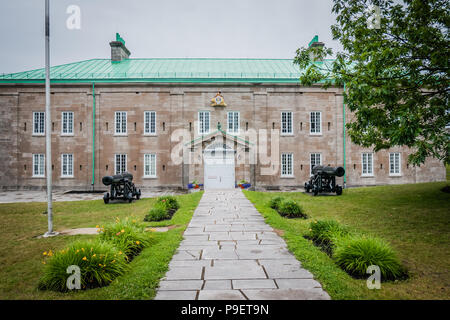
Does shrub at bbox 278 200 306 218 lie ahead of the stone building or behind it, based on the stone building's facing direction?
ahead

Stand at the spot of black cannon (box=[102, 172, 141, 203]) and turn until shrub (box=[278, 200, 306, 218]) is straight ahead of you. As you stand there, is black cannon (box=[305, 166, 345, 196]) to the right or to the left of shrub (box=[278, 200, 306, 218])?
left

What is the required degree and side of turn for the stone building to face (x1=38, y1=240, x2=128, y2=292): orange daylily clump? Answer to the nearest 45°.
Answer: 0° — it already faces it

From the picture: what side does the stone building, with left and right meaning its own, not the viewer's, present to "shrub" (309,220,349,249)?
front

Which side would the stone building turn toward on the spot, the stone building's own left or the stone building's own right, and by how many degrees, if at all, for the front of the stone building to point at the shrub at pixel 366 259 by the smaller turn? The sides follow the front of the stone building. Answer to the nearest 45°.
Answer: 0° — it already faces it

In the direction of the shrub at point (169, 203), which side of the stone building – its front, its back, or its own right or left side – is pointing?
front

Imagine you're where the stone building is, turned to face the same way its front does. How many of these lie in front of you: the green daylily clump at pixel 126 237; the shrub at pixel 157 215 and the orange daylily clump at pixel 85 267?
3

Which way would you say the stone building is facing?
toward the camera

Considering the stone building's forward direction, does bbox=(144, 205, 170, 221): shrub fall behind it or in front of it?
in front

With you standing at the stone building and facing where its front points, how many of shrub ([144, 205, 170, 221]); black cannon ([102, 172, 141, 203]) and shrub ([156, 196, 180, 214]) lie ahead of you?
3

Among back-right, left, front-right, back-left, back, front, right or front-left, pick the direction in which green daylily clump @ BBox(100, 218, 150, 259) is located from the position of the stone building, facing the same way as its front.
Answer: front

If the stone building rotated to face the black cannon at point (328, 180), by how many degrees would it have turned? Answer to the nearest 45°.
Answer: approximately 45° to its left
